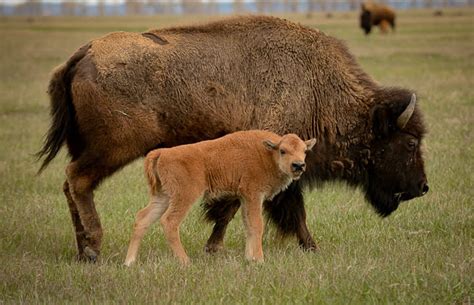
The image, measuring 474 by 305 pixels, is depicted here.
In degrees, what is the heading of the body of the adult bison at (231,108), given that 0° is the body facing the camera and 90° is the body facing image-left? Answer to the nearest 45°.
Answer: approximately 270°

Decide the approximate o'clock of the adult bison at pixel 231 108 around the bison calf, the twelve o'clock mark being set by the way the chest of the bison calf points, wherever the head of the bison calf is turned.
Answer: The adult bison is roughly at 9 o'clock from the bison calf.

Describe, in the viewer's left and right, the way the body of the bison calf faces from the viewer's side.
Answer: facing to the right of the viewer

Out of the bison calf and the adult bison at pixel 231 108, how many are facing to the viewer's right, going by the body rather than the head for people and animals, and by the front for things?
2

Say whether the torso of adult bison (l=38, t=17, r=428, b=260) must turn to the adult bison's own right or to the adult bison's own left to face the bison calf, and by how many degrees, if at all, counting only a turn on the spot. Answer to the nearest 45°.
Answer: approximately 90° to the adult bison's own right
